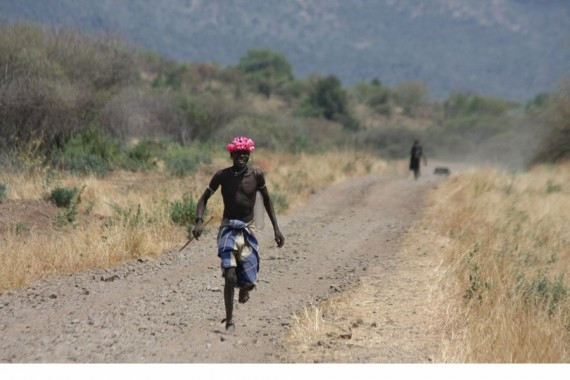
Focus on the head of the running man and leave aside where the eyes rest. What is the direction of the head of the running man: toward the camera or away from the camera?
toward the camera

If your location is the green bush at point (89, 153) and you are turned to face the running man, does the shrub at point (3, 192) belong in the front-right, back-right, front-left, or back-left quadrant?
front-right

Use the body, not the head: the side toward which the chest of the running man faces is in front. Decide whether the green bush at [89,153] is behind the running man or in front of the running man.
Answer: behind

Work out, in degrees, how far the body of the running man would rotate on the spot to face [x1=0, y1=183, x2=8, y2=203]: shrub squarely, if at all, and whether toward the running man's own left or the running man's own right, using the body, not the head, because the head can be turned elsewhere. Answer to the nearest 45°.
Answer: approximately 135° to the running man's own right

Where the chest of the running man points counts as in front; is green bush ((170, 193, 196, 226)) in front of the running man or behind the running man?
behind

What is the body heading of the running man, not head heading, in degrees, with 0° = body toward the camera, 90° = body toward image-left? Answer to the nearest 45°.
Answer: approximately 0°

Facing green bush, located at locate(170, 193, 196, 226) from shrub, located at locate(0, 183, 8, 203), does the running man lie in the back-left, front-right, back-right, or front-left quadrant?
front-right

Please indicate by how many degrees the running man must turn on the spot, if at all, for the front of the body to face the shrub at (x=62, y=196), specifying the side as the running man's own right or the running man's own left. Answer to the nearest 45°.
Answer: approximately 135° to the running man's own right

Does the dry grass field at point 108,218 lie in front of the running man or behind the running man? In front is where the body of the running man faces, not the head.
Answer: behind
